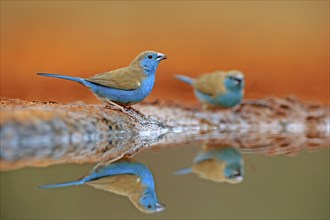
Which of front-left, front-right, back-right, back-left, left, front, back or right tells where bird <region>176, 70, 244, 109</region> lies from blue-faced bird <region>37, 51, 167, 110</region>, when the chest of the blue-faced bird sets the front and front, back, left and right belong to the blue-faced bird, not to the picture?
front-left

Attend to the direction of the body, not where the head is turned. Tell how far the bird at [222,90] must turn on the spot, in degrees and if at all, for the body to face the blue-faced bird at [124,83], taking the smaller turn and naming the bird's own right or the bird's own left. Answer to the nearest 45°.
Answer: approximately 90° to the bird's own right

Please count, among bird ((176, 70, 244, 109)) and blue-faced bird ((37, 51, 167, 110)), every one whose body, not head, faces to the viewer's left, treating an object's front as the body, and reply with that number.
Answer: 0

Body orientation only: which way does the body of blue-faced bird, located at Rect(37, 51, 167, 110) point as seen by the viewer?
to the viewer's right

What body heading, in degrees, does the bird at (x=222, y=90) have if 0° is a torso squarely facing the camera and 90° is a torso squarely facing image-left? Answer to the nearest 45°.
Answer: approximately 315°
